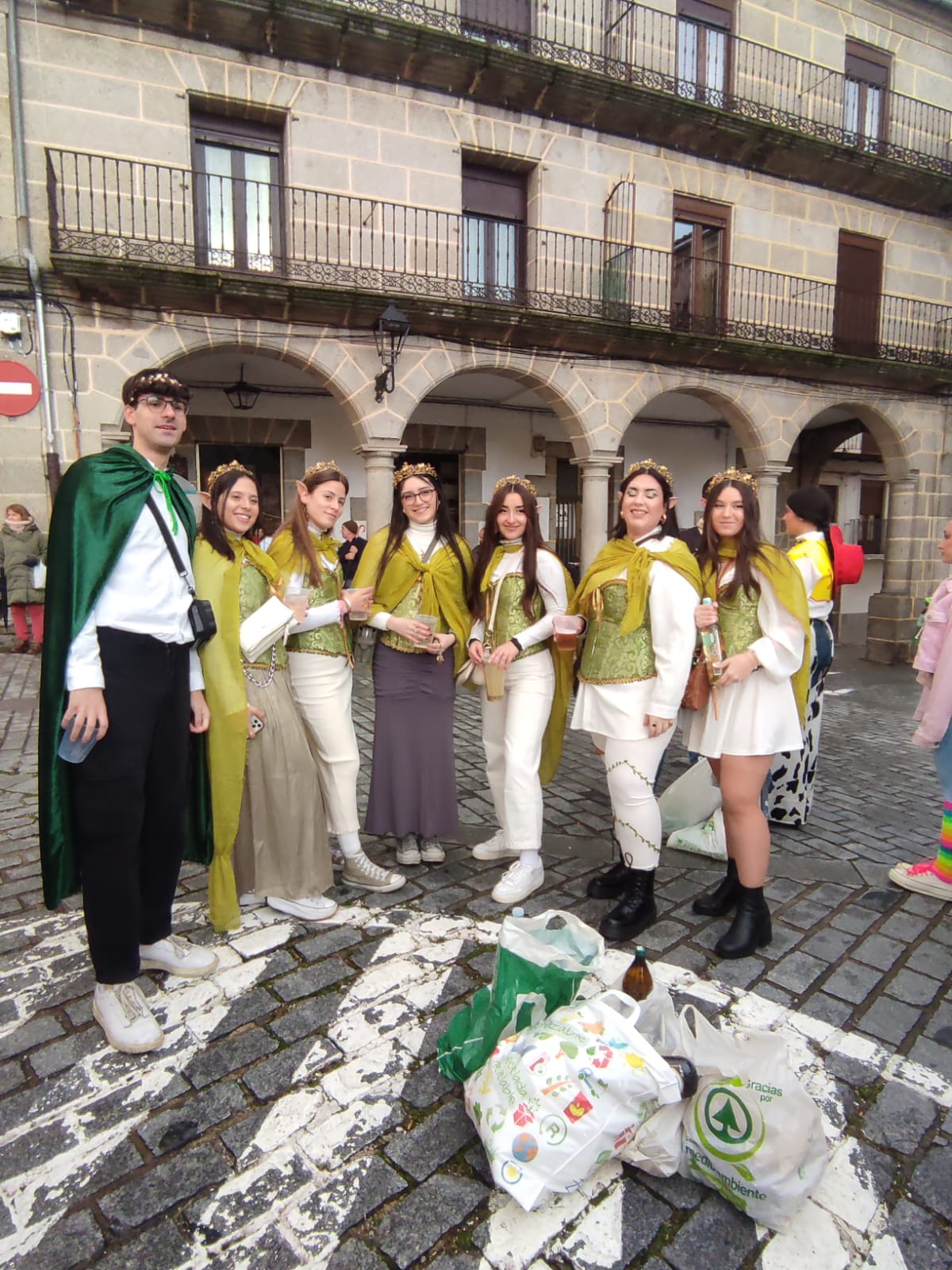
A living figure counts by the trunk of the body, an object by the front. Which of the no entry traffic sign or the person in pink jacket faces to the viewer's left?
the person in pink jacket

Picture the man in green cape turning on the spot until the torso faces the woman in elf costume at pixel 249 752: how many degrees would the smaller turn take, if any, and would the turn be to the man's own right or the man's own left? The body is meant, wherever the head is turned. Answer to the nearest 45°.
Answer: approximately 90° to the man's own left

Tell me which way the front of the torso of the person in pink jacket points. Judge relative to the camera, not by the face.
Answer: to the viewer's left

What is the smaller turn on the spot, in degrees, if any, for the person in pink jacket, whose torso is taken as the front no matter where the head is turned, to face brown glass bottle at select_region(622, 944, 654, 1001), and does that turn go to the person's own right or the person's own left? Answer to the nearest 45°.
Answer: approximately 90° to the person's own left

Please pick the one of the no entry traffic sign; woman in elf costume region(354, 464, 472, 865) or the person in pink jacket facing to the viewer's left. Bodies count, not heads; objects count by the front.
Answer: the person in pink jacket

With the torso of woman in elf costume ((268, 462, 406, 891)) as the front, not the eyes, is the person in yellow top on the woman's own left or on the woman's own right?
on the woman's own left

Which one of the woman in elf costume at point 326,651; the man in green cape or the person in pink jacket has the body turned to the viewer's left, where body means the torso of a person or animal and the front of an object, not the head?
the person in pink jacket

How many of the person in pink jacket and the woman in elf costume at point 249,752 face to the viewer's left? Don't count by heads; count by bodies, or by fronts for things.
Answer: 1

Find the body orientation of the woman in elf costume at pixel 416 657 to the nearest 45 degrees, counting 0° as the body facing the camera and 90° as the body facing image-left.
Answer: approximately 0°
